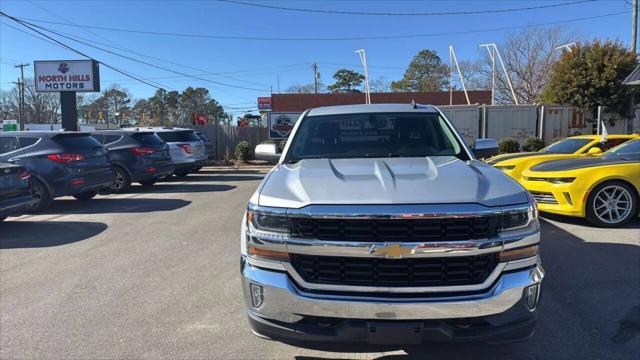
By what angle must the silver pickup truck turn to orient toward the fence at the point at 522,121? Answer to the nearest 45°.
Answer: approximately 180°

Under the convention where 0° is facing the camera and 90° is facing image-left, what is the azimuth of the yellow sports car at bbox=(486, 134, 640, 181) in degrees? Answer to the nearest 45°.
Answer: approximately 45°

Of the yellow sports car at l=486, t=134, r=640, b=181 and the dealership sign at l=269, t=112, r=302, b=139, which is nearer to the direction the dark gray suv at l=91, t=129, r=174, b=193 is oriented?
the dealership sign

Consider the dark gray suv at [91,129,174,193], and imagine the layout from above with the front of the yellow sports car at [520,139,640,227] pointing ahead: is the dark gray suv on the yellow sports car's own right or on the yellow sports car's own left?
on the yellow sports car's own right

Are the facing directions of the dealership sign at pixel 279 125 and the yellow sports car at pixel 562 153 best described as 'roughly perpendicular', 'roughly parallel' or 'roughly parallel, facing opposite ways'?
roughly perpendicular

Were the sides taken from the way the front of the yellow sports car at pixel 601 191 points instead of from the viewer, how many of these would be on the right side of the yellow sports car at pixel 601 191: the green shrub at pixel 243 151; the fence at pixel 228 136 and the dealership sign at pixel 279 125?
3

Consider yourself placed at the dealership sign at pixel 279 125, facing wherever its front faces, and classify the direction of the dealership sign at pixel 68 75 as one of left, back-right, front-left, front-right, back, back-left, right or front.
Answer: right

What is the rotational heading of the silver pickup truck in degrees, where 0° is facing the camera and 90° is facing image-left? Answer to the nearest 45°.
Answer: approximately 0°

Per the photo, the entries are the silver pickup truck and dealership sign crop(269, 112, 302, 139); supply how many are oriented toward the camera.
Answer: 2

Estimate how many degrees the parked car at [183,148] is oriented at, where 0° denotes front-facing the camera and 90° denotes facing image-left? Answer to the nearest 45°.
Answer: approximately 135°

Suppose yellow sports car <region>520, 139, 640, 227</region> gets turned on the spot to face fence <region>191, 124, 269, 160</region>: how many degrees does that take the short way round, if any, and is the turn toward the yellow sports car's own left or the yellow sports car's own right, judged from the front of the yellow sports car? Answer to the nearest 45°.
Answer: approximately 90° to the yellow sports car's own right
